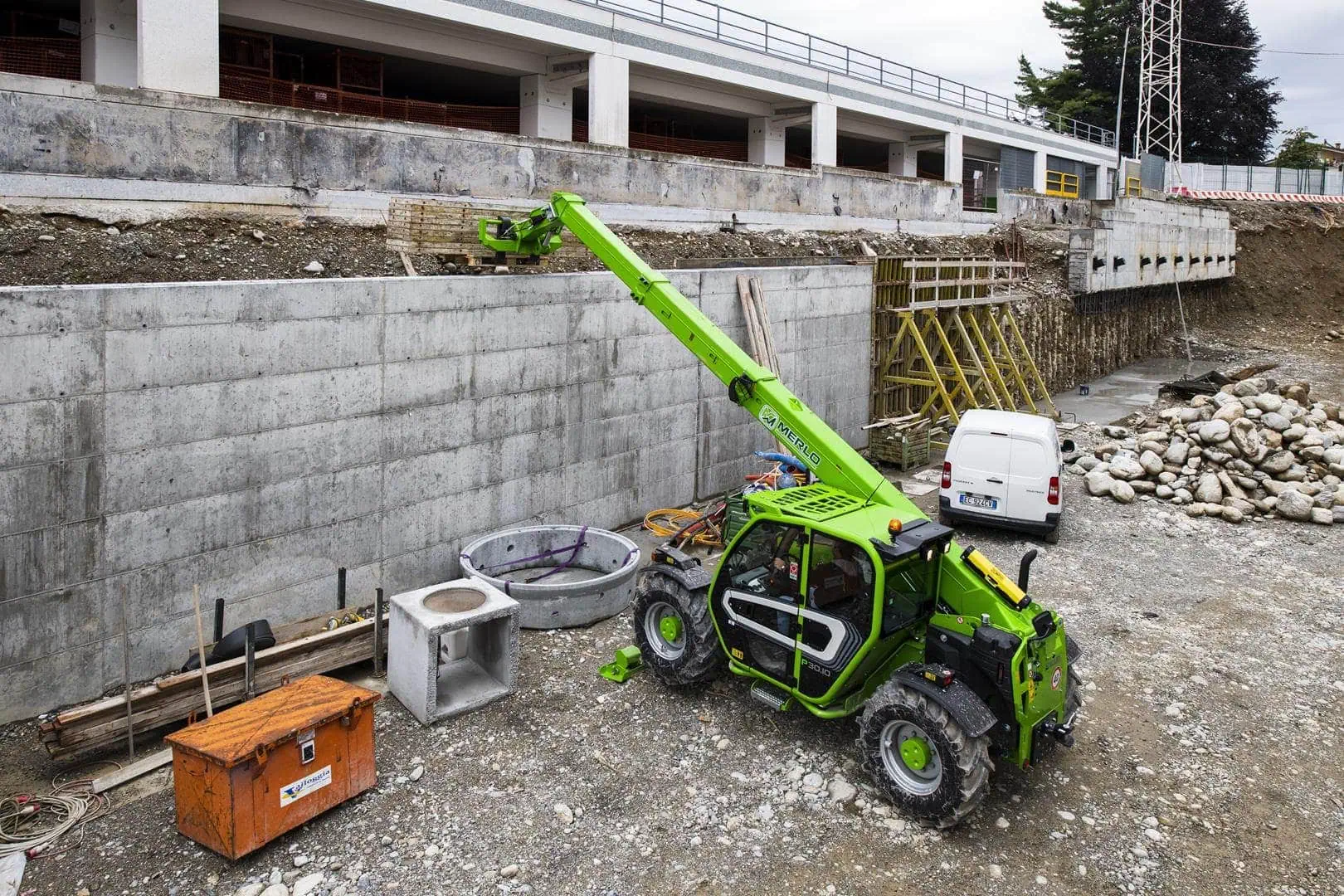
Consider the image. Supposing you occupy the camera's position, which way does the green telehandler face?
facing away from the viewer and to the left of the viewer

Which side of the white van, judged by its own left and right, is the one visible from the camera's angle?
back

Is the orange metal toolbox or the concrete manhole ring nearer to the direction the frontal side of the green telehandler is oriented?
the concrete manhole ring

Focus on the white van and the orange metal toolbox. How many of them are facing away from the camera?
1

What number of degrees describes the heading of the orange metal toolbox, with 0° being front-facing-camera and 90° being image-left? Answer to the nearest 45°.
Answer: approximately 315°

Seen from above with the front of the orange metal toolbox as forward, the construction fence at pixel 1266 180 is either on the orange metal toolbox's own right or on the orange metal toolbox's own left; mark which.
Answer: on the orange metal toolbox's own left

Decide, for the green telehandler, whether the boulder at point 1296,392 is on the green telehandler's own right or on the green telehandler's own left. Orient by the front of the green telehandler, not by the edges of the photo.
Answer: on the green telehandler's own right

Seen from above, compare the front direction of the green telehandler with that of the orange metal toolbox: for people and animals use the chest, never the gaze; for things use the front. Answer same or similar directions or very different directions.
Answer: very different directions
